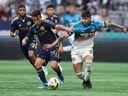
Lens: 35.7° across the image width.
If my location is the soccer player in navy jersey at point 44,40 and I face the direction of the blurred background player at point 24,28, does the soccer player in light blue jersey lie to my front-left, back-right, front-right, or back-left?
back-right

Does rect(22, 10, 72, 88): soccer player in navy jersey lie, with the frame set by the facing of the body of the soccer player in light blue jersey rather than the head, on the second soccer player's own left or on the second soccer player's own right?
on the second soccer player's own right
